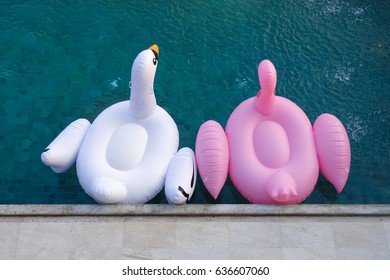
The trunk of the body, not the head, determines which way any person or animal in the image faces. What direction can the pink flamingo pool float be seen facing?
away from the camera

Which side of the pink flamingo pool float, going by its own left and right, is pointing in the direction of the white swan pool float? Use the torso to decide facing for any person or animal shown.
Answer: left
